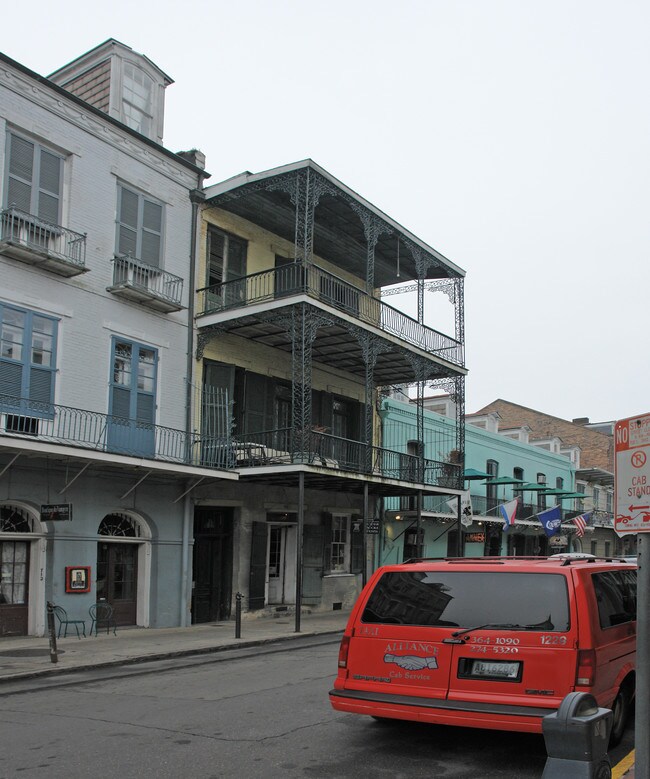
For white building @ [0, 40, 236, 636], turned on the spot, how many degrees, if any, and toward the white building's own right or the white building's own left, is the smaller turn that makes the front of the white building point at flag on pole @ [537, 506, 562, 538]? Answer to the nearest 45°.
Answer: approximately 90° to the white building's own left

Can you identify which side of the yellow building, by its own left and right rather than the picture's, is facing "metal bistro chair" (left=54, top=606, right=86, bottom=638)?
right

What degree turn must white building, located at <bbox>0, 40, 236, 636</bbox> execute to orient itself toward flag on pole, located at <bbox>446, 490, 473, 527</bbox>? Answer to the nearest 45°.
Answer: approximately 90° to its left

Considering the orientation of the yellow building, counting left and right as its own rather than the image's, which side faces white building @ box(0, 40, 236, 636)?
right

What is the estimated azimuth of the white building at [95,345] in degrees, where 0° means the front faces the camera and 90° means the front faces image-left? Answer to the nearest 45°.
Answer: approximately 315°

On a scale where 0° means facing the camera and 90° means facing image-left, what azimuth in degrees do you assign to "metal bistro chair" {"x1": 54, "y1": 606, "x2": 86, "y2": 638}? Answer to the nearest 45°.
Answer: approximately 270°

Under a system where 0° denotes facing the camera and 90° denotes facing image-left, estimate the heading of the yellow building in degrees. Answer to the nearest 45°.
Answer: approximately 315°
